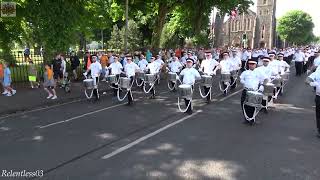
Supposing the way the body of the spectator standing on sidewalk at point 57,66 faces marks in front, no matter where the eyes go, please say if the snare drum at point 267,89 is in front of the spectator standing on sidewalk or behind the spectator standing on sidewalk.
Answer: in front

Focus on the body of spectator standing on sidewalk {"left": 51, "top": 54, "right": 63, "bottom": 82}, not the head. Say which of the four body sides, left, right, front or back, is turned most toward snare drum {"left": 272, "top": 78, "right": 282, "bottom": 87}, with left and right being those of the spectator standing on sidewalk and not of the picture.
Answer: front

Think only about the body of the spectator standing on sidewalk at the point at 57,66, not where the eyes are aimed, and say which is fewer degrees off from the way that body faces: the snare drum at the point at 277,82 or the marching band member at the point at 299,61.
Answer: the snare drum

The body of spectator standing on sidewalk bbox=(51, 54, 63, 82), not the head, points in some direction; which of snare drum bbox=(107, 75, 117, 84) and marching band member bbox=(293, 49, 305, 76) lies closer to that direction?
the snare drum

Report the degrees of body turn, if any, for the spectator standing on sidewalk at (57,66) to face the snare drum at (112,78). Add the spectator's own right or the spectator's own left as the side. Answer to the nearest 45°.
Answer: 0° — they already face it

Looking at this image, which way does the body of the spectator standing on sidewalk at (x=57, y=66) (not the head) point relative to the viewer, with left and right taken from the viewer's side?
facing the viewer and to the right of the viewer

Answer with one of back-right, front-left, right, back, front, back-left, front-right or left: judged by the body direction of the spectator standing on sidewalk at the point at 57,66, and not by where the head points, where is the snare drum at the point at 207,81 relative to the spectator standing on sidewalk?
front

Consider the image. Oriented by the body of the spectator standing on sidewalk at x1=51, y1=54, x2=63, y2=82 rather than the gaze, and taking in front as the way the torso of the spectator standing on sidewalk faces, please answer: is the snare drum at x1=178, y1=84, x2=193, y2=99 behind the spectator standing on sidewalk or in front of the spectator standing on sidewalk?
in front

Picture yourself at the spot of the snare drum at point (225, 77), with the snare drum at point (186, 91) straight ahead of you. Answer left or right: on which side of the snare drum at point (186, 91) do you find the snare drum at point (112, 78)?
right

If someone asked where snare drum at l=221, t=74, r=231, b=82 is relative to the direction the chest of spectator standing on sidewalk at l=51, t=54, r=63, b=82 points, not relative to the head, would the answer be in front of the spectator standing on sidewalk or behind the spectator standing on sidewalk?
in front
